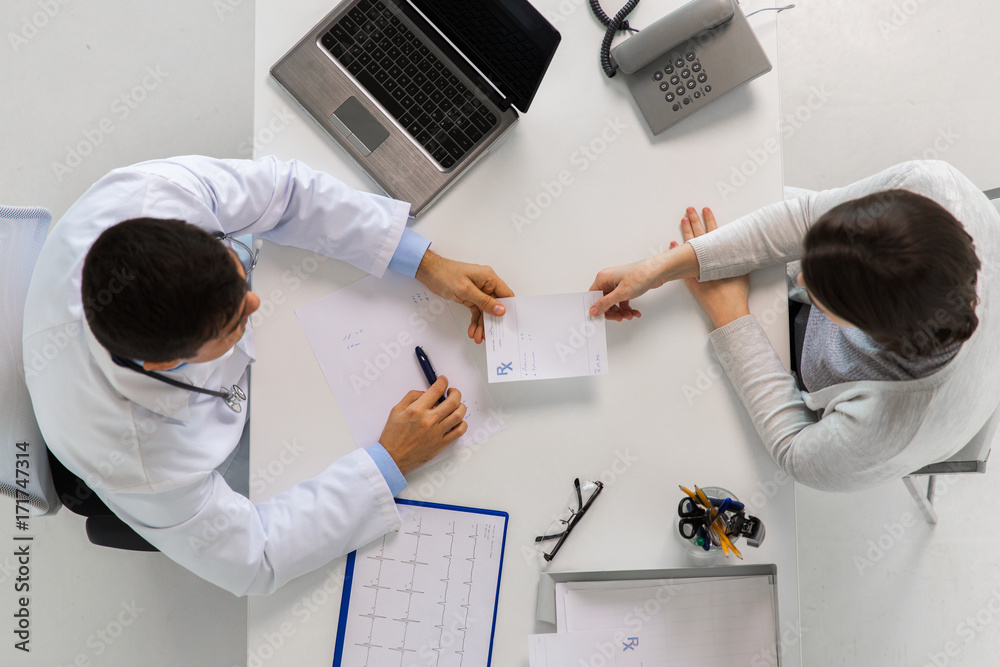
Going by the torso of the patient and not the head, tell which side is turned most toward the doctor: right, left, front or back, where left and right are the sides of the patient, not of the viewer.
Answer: front

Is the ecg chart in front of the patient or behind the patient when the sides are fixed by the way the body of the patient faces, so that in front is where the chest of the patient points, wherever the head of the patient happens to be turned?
in front

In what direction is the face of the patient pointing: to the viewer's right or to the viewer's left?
to the viewer's left

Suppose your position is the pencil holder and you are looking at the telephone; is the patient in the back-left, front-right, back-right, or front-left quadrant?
front-right

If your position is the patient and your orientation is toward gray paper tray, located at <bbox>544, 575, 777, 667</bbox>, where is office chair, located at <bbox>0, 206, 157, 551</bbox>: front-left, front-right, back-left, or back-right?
front-right

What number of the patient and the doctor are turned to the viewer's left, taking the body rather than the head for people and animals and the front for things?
1

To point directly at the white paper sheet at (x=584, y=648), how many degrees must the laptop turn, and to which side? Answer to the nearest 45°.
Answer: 0° — it already faces it

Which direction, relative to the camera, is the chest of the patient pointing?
to the viewer's left

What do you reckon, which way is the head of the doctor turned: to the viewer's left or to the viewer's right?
to the viewer's right

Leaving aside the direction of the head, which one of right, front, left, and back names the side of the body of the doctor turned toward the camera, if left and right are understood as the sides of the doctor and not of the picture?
right

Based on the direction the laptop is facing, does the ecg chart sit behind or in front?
in front

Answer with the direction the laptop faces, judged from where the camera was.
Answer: facing the viewer and to the left of the viewer

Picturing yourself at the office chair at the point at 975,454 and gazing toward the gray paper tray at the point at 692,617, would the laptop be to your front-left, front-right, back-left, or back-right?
front-right
